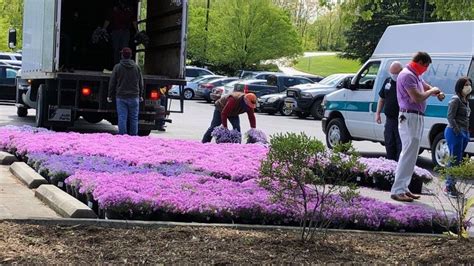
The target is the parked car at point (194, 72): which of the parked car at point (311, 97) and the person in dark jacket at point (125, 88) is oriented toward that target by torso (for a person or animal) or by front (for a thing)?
the person in dark jacket

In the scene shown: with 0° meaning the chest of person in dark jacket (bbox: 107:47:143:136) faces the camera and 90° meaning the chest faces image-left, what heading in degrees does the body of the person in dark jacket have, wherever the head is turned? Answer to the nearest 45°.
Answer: approximately 180°

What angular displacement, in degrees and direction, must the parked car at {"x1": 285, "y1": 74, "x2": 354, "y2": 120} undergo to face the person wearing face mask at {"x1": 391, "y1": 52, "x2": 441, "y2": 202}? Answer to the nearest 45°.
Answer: approximately 45° to its left

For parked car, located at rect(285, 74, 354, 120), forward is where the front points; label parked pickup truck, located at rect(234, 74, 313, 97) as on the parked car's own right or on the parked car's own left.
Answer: on the parked car's own right

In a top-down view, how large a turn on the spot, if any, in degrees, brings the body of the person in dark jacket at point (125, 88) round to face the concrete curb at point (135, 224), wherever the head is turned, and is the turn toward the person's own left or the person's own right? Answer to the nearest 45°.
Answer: approximately 180°

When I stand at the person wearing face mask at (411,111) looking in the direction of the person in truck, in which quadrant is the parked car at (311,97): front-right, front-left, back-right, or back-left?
front-right

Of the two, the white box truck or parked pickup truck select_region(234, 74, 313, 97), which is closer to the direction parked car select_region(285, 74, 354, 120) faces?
the white box truck

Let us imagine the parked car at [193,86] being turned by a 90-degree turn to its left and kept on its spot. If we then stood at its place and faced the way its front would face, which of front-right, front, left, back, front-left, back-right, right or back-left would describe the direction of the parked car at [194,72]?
back-left
